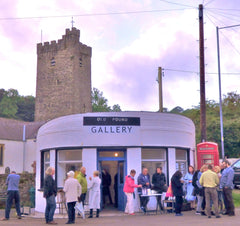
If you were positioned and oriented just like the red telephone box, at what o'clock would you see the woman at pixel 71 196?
The woman is roughly at 1 o'clock from the red telephone box.

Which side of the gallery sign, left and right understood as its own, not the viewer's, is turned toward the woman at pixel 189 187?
left

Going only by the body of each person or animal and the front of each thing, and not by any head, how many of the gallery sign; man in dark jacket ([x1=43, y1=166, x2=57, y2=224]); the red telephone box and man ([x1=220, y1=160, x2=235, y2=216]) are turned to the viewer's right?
1

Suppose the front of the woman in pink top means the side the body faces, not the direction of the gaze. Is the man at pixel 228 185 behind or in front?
in front

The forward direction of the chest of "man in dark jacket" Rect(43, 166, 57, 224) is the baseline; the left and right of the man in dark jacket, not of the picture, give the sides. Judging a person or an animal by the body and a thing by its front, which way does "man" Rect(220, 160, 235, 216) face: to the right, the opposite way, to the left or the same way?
the opposite way

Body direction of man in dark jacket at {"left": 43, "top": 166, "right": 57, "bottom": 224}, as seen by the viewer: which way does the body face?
to the viewer's right

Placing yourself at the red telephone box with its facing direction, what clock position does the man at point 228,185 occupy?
The man is roughly at 12 o'clock from the red telephone box.
